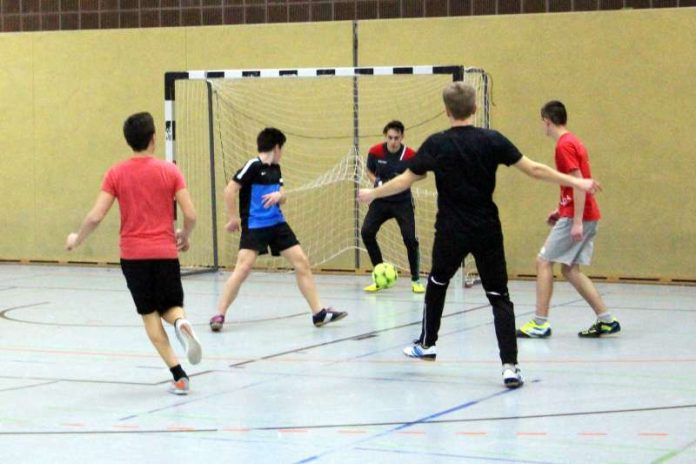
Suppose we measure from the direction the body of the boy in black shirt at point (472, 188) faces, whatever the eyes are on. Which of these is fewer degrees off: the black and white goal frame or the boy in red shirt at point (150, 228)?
the black and white goal frame

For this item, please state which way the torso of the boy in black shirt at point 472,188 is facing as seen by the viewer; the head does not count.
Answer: away from the camera

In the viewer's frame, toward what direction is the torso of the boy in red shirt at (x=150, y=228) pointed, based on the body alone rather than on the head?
away from the camera

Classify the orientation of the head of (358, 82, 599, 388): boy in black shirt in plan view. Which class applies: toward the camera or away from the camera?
away from the camera

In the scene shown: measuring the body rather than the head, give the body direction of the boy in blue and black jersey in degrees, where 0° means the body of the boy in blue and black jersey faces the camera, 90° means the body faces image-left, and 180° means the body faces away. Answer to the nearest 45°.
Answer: approximately 315°

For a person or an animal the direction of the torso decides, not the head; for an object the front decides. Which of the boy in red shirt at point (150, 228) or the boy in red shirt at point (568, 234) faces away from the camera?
the boy in red shirt at point (150, 228)

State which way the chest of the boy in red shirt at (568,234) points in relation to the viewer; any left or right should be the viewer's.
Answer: facing to the left of the viewer
